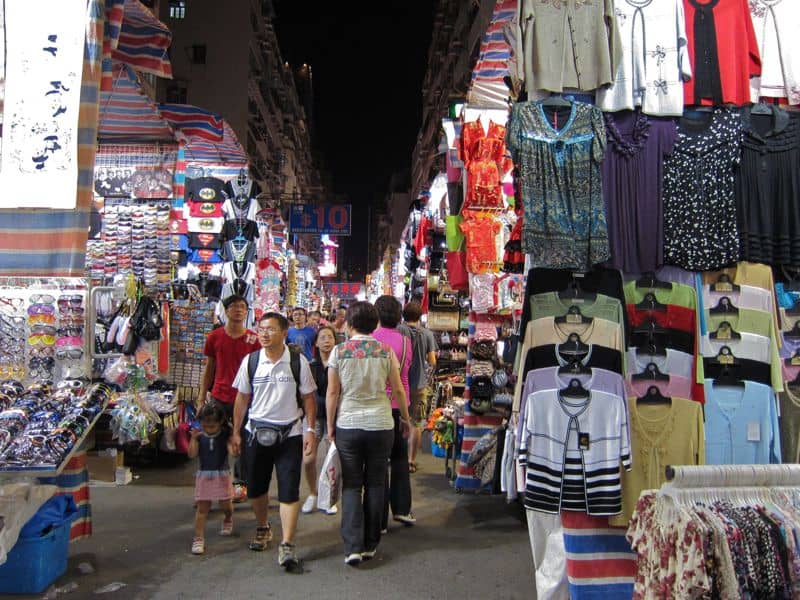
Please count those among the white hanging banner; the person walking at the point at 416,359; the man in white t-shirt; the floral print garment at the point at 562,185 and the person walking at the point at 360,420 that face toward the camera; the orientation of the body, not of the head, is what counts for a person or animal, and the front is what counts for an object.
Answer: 3

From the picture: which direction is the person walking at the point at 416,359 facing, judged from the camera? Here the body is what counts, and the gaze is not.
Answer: away from the camera

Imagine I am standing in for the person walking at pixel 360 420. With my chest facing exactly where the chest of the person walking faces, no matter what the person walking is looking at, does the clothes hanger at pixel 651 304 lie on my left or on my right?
on my right

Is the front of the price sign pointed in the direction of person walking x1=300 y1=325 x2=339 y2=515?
yes

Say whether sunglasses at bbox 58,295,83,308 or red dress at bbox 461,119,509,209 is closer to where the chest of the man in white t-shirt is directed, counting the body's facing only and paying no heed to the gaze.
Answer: the sunglasses

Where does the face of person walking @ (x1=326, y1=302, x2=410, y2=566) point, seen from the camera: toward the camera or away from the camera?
away from the camera

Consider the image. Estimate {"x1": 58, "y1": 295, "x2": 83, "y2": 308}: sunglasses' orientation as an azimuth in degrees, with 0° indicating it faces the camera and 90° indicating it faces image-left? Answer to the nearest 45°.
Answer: approximately 0°

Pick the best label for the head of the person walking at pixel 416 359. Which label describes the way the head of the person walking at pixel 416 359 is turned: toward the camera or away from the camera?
away from the camera

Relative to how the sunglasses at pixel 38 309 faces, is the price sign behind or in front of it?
behind

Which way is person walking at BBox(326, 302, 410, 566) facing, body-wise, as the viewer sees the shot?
away from the camera
